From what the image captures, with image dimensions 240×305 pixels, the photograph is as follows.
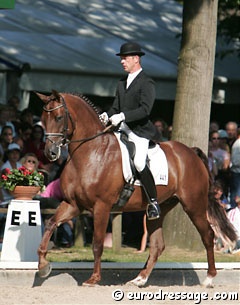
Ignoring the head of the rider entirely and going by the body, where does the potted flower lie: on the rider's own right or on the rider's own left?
on the rider's own right

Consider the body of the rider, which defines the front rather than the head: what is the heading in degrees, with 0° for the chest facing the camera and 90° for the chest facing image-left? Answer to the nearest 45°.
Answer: approximately 45°

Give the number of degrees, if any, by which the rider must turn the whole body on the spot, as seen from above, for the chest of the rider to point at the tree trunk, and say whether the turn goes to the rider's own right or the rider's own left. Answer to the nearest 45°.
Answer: approximately 135° to the rider's own right
